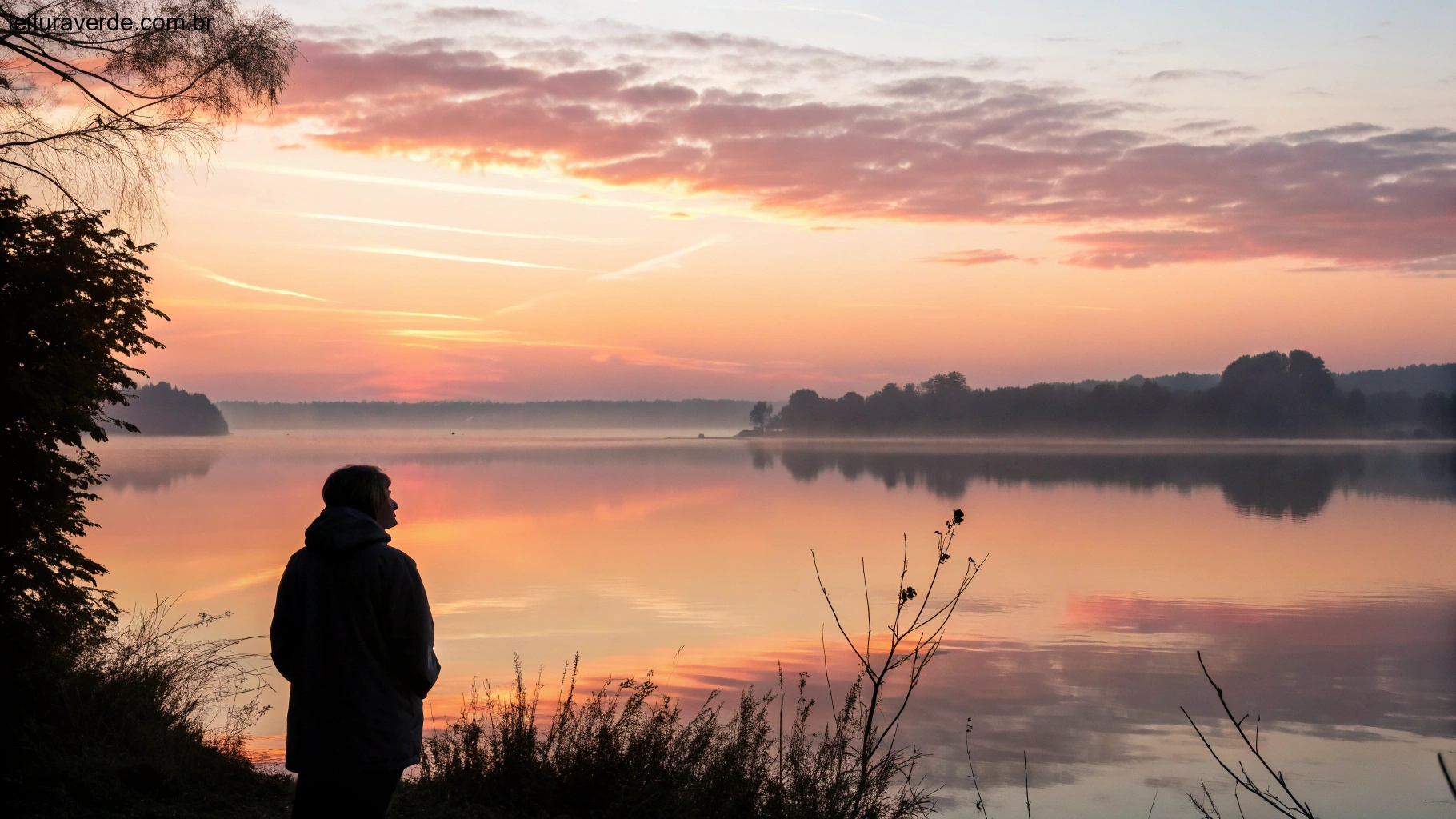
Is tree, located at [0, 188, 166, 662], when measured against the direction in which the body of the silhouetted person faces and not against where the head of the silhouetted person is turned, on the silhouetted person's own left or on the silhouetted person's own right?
on the silhouetted person's own left

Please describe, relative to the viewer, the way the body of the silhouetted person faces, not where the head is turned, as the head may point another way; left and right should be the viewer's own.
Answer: facing away from the viewer and to the right of the viewer

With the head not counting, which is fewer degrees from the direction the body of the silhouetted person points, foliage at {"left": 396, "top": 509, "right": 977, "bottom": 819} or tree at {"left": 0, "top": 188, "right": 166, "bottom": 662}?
the foliage

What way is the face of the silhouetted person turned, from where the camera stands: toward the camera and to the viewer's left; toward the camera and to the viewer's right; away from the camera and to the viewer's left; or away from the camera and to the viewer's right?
away from the camera and to the viewer's right
